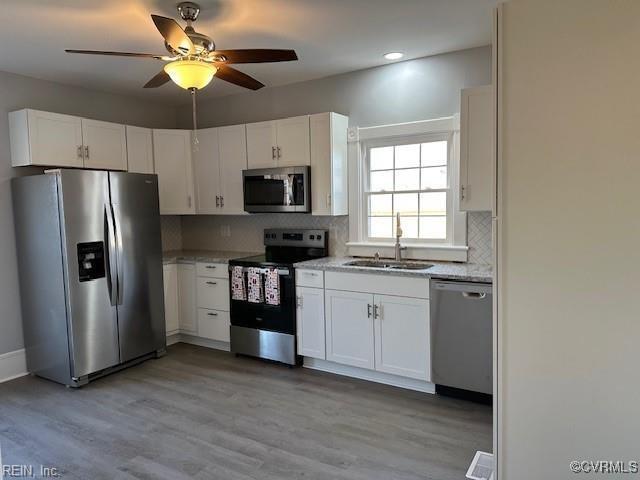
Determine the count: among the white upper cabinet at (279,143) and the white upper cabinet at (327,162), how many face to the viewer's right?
0

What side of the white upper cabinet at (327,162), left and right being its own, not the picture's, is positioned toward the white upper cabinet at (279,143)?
right

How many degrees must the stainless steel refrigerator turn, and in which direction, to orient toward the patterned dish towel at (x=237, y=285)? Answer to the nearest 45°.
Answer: approximately 45° to its left

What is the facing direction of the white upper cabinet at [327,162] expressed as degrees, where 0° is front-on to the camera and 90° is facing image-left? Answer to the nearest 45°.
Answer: approximately 45°

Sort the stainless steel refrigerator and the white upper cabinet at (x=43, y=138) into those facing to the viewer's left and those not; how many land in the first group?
0

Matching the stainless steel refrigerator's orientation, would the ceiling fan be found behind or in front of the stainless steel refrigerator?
in front
